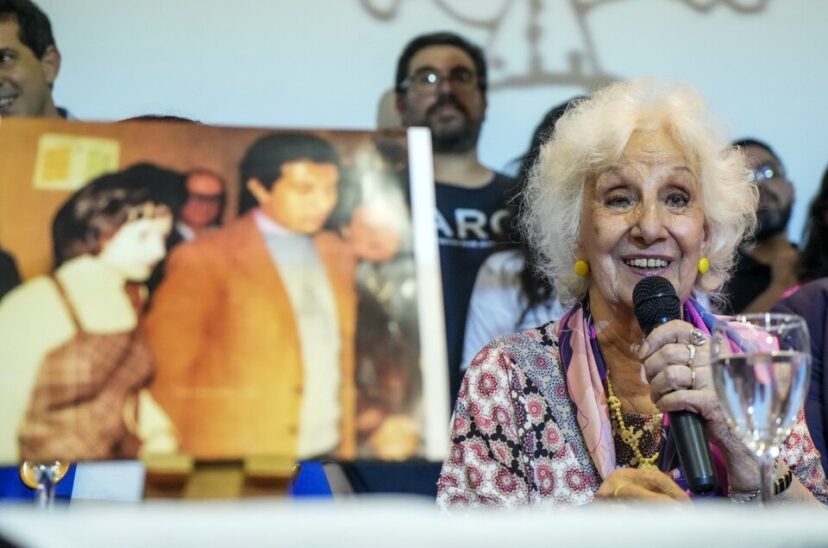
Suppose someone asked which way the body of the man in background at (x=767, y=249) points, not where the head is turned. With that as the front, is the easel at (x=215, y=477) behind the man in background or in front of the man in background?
in front

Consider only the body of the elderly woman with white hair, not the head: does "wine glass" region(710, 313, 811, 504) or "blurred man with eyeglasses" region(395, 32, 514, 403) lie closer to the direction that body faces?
the wine glass

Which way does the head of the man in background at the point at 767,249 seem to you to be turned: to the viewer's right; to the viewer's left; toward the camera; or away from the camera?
toward the camera

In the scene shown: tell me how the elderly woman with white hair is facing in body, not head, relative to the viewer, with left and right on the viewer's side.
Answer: facing the viewer

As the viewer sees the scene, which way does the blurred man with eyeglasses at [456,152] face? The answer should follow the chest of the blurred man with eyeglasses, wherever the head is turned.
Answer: toward the camera

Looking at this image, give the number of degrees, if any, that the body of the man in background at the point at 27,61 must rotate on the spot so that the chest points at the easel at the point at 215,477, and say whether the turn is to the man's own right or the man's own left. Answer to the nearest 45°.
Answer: approximately 45° to the man's own left

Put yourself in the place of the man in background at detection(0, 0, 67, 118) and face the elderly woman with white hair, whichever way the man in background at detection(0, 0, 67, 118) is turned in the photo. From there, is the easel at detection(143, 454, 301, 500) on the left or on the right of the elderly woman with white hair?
right

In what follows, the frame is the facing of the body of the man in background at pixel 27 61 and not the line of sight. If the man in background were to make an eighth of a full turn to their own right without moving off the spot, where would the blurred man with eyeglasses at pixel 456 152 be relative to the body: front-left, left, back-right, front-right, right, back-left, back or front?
back

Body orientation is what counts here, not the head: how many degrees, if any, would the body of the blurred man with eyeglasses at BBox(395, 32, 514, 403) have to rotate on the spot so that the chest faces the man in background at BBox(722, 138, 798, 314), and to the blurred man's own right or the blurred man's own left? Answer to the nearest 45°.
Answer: approximately 90° to the blurred man's own left

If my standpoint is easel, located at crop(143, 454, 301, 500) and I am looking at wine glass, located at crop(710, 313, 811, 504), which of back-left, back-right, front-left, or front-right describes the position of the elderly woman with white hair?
front-left

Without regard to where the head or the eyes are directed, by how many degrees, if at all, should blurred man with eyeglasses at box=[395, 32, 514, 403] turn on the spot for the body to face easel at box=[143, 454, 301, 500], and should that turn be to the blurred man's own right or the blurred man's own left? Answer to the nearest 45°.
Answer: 0° — they already face it

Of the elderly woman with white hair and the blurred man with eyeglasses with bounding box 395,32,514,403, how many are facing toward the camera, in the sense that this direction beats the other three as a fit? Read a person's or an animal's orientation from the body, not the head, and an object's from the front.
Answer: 2

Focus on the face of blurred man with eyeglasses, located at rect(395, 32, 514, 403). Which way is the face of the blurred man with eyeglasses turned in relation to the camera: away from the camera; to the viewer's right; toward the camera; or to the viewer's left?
toward the camera

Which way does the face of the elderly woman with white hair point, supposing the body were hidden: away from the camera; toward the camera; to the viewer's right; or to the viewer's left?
toward the camera

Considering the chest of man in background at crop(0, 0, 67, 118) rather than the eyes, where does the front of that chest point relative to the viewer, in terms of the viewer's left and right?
facing the viewer and to the left of the viewer

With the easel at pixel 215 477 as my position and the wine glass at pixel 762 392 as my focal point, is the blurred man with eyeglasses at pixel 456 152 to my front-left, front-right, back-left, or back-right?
front-left
